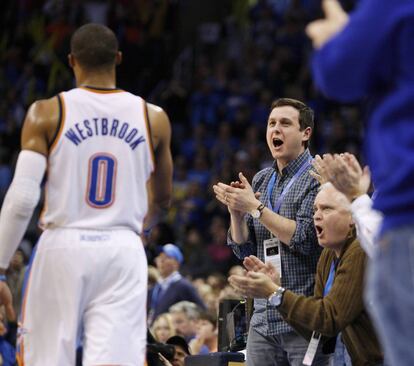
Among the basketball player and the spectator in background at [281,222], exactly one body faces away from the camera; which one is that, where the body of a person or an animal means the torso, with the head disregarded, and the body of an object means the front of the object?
the basketball player

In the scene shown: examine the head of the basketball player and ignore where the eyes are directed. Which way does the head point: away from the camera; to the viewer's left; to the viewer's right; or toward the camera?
away from the camera

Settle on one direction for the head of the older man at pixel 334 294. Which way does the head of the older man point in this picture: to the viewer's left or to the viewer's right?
to the viewer's left

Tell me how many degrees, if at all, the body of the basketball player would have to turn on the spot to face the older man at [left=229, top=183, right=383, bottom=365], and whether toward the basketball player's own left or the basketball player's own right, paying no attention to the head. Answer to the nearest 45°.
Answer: approximately 90° to the basketball player's own right

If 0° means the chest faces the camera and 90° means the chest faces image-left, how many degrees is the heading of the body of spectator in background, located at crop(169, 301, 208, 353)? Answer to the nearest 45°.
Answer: approximately 45°

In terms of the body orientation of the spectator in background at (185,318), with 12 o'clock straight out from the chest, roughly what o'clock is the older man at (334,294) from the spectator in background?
The older man is roughly at 10 o'clock from the spectator in background.

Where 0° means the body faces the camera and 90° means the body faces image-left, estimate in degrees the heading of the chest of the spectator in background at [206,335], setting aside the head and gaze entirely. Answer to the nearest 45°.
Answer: approximately 45°

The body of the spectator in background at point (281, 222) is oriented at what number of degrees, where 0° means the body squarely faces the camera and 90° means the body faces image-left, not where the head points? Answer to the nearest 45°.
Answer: approximately 45°
